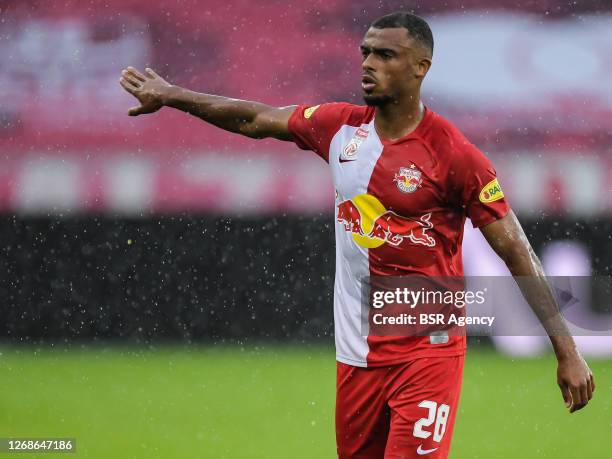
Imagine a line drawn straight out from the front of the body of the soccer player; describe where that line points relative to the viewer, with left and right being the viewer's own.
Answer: facing the viewer and to the left of the viewer

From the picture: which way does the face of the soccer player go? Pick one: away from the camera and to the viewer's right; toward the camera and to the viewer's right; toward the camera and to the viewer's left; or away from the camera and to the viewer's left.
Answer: toward the camera and to the viewer's left
